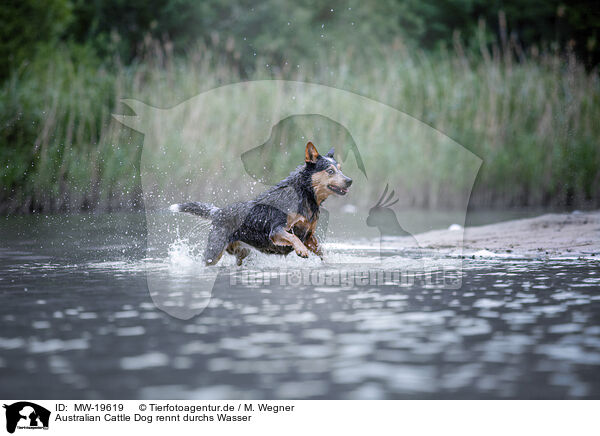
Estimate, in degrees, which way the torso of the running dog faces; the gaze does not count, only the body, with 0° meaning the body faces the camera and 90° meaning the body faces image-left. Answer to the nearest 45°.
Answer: approximately 270°

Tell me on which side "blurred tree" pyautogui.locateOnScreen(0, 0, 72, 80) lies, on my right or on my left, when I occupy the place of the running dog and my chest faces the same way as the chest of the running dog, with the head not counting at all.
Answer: on my left
